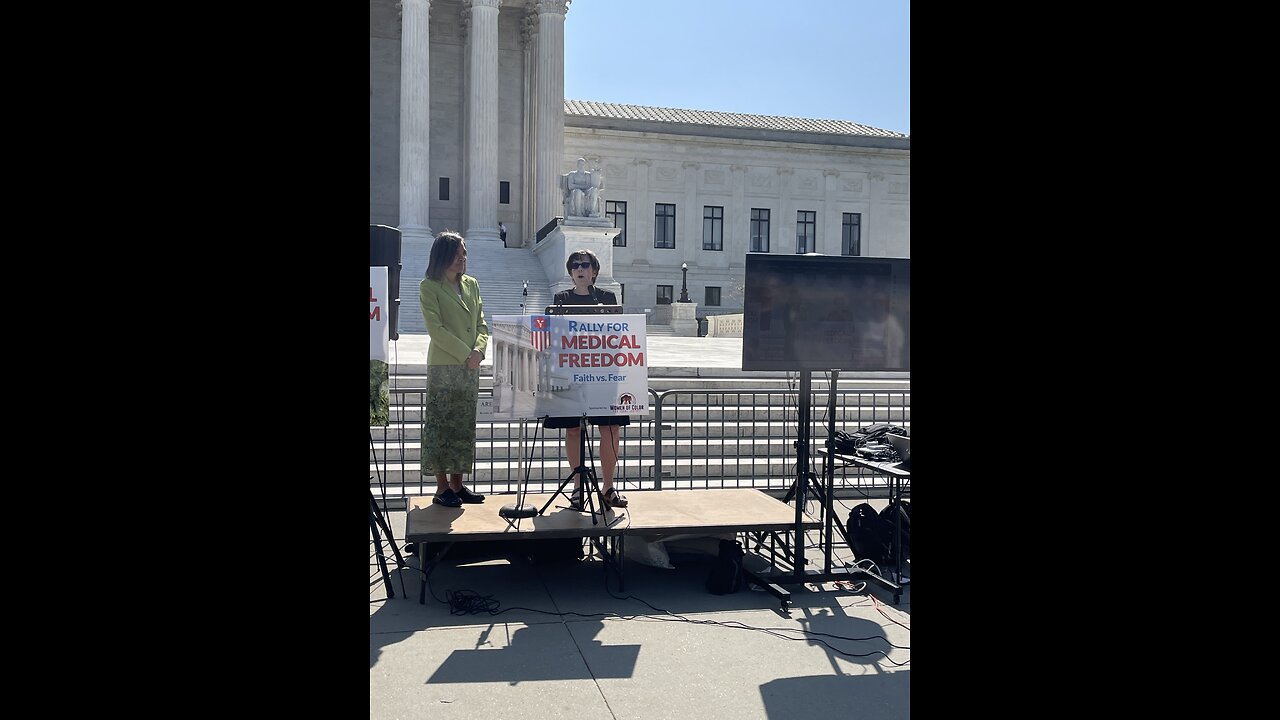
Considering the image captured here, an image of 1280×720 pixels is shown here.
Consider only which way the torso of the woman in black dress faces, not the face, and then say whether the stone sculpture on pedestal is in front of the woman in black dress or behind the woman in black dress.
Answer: behind

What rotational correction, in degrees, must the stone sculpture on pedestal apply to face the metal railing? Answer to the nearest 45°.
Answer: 0° — it already faces it

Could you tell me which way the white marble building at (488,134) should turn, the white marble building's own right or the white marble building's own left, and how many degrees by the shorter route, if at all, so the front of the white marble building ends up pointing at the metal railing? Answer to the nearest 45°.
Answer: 0° — it already faces it

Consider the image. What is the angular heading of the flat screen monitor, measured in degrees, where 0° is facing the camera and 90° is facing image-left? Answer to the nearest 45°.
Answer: approximately 0°

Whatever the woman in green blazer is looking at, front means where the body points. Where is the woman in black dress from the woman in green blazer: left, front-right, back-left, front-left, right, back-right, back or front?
front-left

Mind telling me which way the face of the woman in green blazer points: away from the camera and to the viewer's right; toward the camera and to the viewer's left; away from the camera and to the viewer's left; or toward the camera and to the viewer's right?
toward the camera and to the viewer's right

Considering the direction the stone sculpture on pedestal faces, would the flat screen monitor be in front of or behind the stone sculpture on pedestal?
in front
